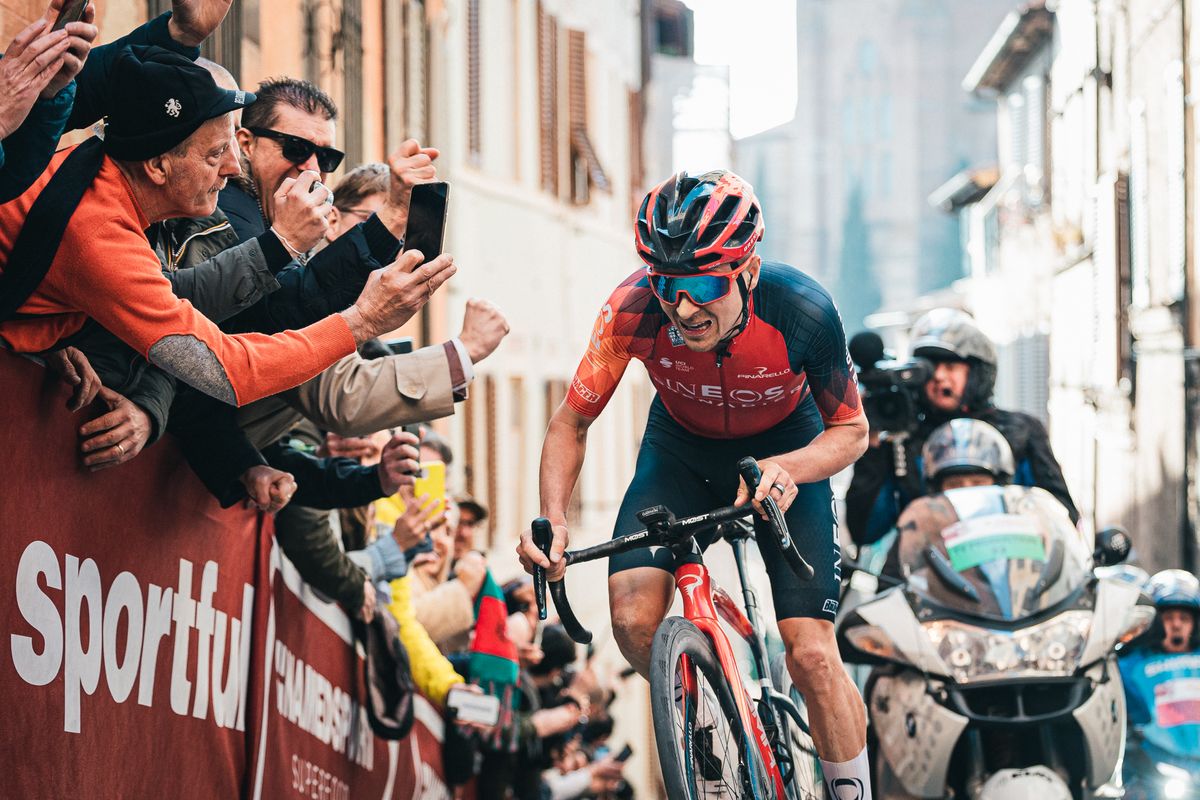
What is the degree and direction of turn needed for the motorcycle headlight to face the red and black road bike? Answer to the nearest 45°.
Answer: approximately 45° to its right

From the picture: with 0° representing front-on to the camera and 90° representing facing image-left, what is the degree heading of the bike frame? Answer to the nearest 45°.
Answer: approximately 45°

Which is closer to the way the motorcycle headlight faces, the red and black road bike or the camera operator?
the red and black road bike

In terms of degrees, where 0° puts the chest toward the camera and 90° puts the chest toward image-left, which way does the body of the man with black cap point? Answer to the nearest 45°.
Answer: approximately 270°

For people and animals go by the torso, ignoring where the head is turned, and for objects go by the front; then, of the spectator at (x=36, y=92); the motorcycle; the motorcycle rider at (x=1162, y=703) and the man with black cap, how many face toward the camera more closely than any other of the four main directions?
2

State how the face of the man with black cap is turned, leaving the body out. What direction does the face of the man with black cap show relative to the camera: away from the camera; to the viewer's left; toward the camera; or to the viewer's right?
to the viewer's right
